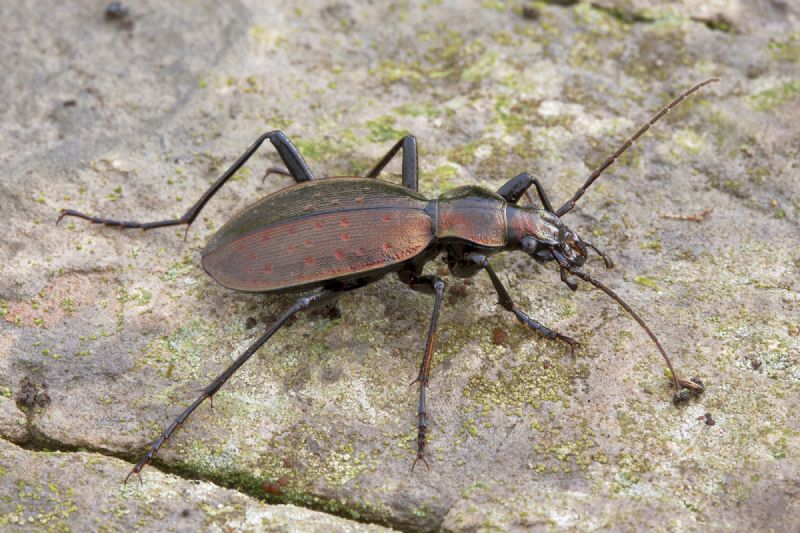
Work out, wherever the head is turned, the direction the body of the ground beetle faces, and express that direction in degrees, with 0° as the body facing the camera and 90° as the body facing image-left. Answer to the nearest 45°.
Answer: approximately 270°
